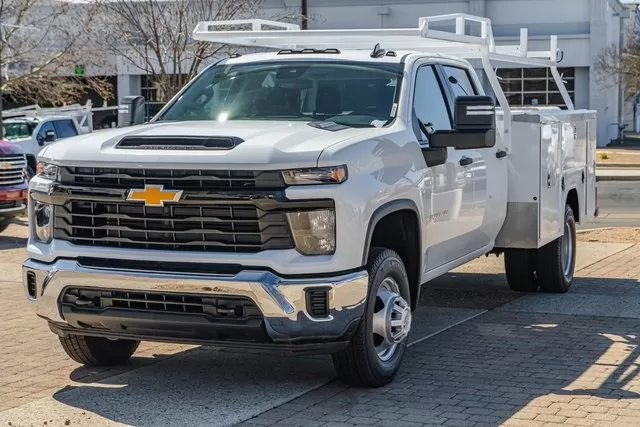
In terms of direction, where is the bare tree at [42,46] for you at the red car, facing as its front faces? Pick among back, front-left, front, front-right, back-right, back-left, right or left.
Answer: back-left

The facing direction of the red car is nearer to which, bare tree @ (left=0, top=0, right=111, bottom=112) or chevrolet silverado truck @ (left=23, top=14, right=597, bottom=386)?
the chevrolet silverado truck

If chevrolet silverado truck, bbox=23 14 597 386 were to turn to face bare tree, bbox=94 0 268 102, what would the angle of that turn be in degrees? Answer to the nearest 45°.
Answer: approximately 135° to its right

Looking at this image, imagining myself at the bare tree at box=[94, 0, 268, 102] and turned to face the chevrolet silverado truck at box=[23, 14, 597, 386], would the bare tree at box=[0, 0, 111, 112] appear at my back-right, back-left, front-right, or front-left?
back-right

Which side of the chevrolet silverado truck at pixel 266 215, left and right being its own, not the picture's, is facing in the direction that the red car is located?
right

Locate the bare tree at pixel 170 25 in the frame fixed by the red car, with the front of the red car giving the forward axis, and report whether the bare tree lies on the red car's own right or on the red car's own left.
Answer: on the red car's own left

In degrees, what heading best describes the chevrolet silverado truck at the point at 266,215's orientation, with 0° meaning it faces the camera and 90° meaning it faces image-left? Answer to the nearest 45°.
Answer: approximately 45°

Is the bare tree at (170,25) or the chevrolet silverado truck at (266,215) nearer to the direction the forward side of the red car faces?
the chevrolet silverado truck

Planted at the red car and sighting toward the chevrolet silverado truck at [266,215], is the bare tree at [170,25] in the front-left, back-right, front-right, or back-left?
back-left

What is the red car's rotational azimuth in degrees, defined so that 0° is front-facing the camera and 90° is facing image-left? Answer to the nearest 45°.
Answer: approximately 315°
